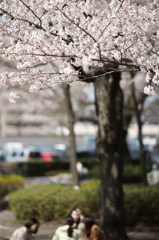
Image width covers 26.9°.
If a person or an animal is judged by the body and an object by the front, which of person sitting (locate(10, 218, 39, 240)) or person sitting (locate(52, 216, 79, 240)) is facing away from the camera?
person sitting (locate(52, 216, 79, 240))

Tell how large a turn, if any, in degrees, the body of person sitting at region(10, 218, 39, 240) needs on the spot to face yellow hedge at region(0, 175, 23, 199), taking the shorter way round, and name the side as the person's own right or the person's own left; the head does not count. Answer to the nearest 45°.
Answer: approximately 90° to the person's own left

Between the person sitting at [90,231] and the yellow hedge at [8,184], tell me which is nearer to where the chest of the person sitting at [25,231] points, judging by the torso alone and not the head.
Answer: the person sitting

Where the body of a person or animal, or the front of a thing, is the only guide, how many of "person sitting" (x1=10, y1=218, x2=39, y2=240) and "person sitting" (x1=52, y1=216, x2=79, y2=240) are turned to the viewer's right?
1

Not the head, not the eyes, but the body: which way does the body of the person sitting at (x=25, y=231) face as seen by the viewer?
to the viewer's right

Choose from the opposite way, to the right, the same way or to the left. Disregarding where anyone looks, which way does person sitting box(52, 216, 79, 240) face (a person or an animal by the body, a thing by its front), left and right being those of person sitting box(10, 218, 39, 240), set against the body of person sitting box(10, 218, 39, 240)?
to the left

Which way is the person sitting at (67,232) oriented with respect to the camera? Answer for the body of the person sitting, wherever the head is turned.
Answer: away from the camera
